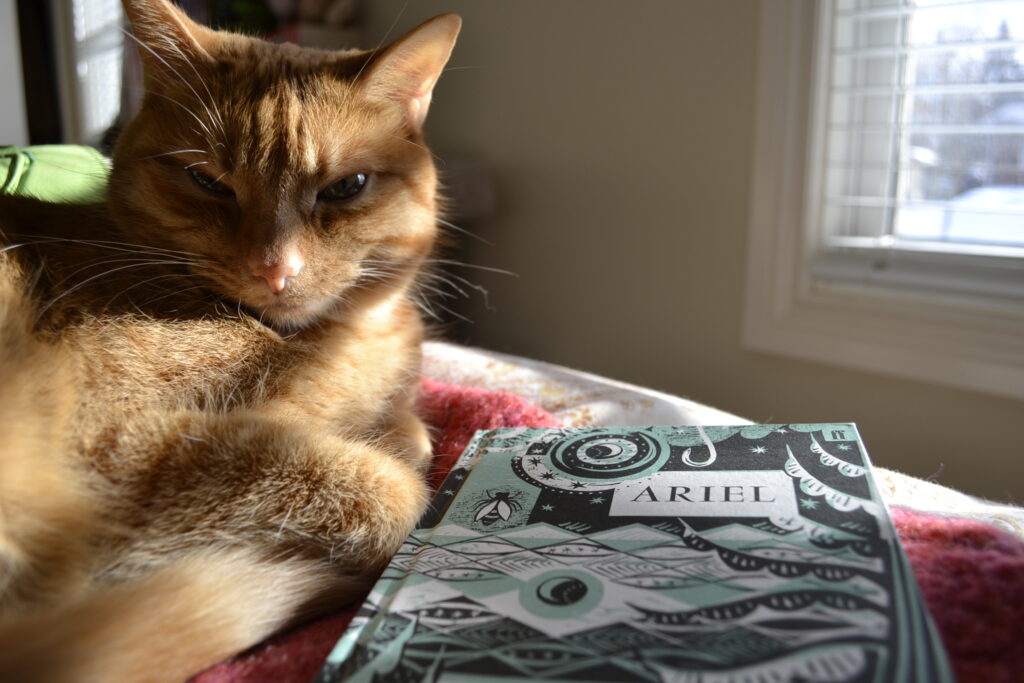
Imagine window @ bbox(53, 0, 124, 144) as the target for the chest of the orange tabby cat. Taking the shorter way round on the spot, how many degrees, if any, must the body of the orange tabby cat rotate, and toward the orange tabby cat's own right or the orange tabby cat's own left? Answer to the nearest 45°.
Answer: approximately 135° to the orange tabby cat's own left

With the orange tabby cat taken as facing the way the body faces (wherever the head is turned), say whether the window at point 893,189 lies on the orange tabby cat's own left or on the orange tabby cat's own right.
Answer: on the orange tabby cat's own left

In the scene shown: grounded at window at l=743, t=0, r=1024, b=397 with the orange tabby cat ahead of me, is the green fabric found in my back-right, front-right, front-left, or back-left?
front-right

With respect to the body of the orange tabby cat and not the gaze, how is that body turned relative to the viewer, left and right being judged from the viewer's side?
facing the viewer and to the right of the viewer

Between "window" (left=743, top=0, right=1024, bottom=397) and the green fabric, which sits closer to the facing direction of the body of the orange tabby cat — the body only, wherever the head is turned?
the window

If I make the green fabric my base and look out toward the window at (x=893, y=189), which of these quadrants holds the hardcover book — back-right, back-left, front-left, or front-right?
front-right

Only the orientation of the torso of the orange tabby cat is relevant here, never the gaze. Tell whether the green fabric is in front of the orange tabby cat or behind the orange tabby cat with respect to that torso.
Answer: behind
